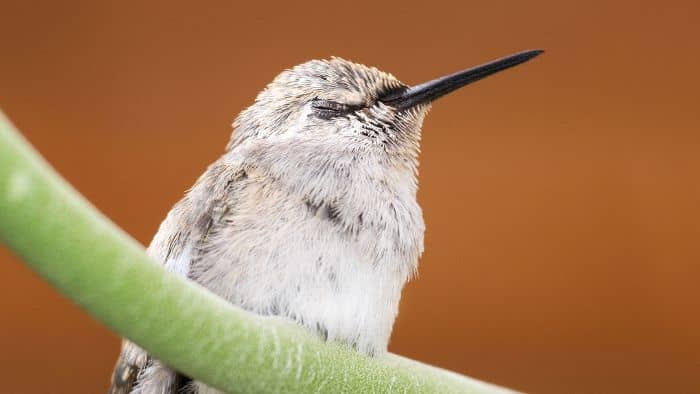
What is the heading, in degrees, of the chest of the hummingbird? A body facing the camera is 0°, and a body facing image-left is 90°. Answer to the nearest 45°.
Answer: approximately 315°
